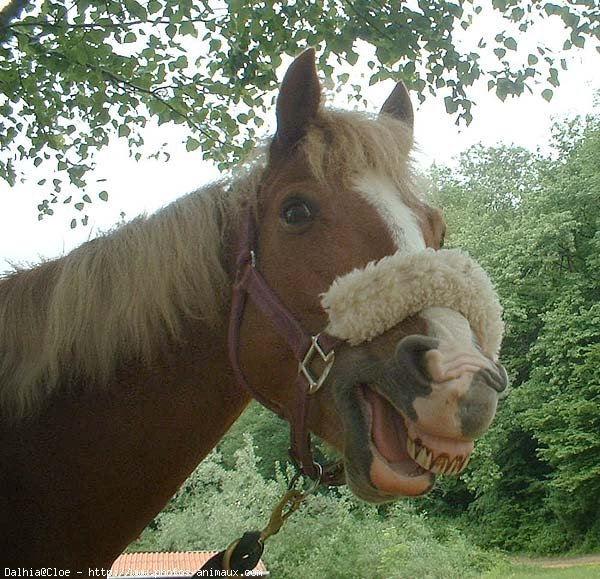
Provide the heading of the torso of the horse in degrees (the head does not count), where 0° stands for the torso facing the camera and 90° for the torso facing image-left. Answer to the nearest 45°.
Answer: approximately 315°
